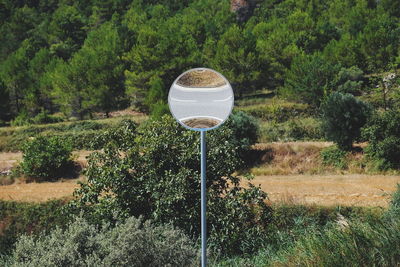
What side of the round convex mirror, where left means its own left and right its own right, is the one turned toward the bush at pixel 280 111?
back

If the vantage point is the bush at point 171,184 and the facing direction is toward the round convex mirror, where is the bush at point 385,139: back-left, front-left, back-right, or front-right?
back-left

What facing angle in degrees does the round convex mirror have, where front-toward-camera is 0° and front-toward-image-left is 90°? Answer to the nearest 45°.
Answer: approximately 0°

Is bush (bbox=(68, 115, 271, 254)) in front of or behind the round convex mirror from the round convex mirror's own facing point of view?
behind

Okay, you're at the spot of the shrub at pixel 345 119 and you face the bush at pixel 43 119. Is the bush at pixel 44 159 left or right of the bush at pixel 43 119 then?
left

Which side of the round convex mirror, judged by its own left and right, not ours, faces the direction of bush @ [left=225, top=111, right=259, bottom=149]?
back

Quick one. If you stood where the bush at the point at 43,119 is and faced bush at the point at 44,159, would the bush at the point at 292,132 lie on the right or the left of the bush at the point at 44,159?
left

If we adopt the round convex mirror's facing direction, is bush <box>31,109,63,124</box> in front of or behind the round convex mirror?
behind

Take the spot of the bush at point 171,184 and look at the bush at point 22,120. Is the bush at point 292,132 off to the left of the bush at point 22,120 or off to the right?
right

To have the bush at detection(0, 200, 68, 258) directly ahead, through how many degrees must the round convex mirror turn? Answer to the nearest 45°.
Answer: approximately 135° to its right
